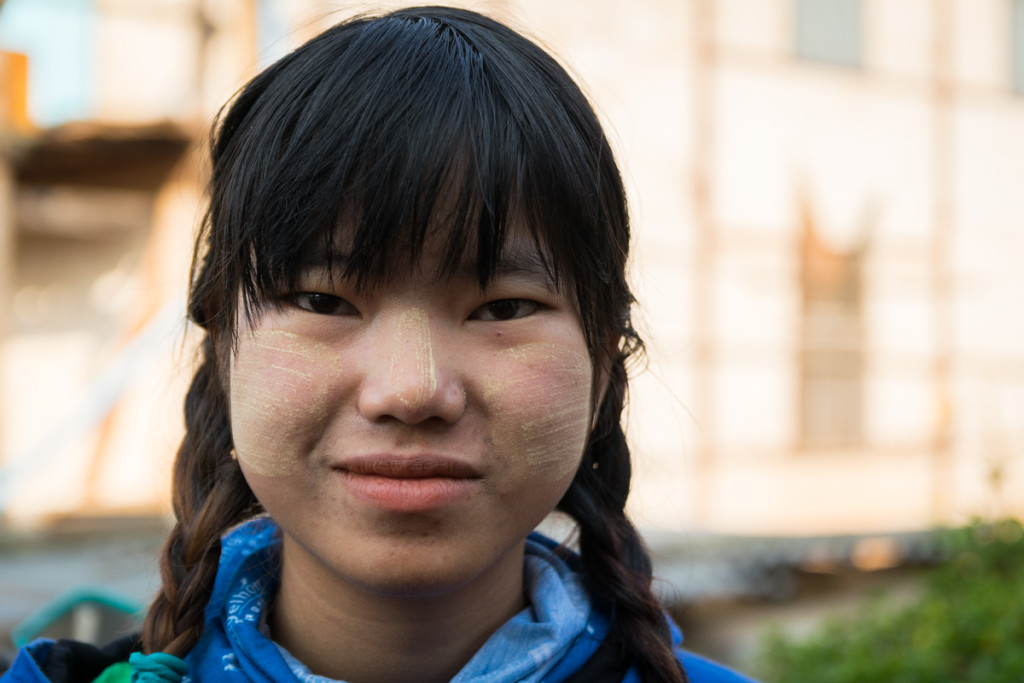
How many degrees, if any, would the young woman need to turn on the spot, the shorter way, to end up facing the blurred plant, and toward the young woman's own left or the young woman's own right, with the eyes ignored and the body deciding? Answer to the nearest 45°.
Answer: approximately 135° to the young woman's own left

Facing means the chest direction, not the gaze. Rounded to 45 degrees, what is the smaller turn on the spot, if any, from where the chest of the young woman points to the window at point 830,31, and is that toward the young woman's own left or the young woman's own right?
approximately 135° to the young woman's own left

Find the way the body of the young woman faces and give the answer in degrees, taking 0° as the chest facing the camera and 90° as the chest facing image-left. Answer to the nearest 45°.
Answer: approximately 0°
